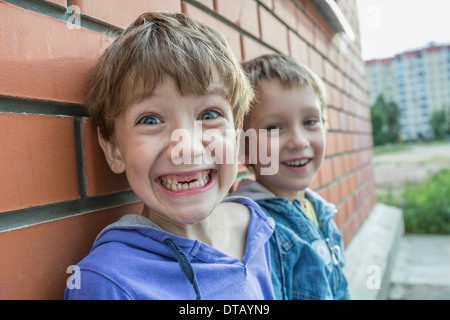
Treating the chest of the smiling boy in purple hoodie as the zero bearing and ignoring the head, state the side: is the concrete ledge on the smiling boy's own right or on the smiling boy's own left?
on the smiling boy's own left

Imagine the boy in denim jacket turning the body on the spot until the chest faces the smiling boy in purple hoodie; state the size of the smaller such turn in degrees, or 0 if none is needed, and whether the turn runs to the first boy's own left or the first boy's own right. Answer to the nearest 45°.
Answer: approximately 90° to the first boy's own right

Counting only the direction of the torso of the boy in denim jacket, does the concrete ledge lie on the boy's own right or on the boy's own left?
on the boy's own left

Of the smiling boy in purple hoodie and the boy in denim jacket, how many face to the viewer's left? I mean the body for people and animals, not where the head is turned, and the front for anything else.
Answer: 0

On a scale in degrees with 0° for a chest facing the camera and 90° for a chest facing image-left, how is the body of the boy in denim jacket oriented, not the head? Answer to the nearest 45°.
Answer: approximately 315°
